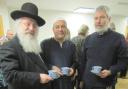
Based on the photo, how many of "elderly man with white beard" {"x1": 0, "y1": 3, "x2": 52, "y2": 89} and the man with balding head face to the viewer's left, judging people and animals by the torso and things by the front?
0

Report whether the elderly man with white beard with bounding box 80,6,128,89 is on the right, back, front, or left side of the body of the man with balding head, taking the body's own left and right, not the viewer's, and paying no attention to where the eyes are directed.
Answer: left

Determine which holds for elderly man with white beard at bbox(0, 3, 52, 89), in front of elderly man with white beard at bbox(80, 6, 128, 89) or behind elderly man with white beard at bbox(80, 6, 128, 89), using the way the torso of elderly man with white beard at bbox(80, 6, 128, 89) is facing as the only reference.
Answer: in front

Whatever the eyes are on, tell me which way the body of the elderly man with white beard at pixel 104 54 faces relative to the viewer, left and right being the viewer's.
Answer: facing the viewer and to the left of the viewer

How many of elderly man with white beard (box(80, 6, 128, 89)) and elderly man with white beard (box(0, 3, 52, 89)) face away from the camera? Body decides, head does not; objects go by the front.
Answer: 0

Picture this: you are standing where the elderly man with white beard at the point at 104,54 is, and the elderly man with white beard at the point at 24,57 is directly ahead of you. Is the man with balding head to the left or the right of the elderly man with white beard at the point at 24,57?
right

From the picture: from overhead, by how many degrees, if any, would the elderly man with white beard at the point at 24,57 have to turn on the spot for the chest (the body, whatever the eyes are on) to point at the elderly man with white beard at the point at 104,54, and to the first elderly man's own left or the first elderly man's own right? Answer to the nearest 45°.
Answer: approximately 90° to the first elderly man's own left

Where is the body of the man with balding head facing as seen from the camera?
toward the camera

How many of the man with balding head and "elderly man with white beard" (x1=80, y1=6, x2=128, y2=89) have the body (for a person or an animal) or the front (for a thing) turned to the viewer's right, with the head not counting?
0

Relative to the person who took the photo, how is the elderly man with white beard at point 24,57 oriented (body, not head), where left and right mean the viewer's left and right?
facing the viewer and to the right of the viewer

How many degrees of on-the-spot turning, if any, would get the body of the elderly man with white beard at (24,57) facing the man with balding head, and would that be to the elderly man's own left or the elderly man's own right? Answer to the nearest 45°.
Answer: approximately 90° to the elderly man's own left

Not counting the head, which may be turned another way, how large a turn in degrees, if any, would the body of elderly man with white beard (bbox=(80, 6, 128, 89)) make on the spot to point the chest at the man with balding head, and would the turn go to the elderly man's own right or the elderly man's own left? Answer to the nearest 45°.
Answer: approximately 45° to the elderly man's own right
